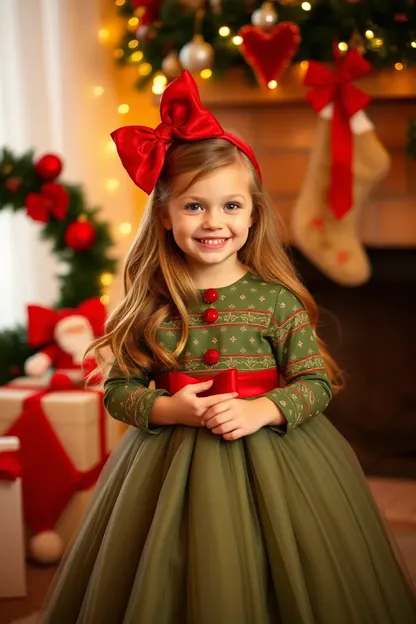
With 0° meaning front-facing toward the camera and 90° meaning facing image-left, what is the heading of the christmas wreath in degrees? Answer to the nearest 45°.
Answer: approximately 0°

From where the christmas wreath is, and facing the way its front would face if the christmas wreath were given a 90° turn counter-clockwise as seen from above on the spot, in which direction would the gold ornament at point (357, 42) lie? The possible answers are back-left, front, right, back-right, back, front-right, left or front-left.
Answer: front

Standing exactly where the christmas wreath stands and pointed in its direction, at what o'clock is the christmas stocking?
The christmas stocking is roughly at 9 o'clock from the christmas wreath.

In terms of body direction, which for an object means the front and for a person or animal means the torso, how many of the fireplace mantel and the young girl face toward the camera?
2

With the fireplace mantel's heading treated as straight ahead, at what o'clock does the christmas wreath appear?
The christmas wreath is roughly at 2 o'clock from the fireplace mantel.

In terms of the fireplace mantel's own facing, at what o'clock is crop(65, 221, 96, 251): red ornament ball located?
The red ornament ball is roughly at 2 o'clock from the fireplace mantel.

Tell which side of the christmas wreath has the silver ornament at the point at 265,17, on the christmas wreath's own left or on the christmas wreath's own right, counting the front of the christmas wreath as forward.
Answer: on the christmas wreath's own left
